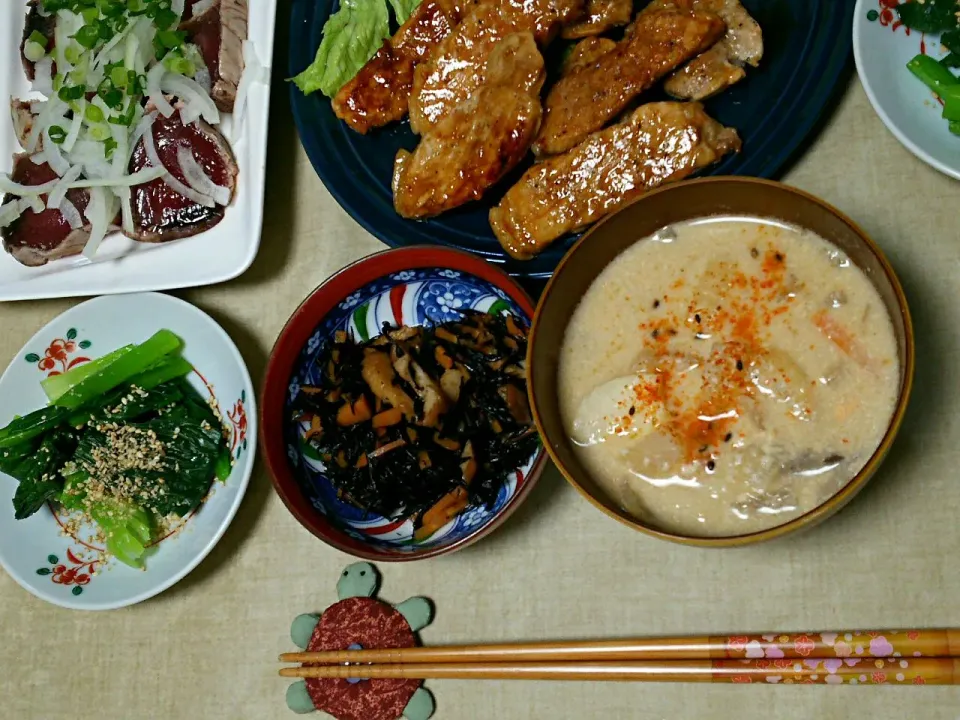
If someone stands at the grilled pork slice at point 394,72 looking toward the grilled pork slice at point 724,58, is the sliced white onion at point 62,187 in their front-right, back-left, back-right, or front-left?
back-right

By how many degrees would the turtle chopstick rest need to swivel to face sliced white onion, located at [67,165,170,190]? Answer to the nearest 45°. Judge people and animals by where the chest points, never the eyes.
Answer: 0° — it already faces it

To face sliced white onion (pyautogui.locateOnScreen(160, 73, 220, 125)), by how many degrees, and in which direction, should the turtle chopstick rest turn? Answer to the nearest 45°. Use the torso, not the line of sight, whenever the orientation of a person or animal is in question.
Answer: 0° — it already faces it

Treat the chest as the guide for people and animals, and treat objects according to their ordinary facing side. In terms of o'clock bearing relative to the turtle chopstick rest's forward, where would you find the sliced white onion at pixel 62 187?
The sliced white onion is roughly at 11 o'clock from the turtle chopstick rest.

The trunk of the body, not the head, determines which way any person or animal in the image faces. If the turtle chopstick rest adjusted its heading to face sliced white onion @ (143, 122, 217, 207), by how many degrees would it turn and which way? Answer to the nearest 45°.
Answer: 0° — it already faces it

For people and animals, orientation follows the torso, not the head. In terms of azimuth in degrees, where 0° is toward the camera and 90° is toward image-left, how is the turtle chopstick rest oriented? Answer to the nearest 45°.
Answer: approximately 180°
